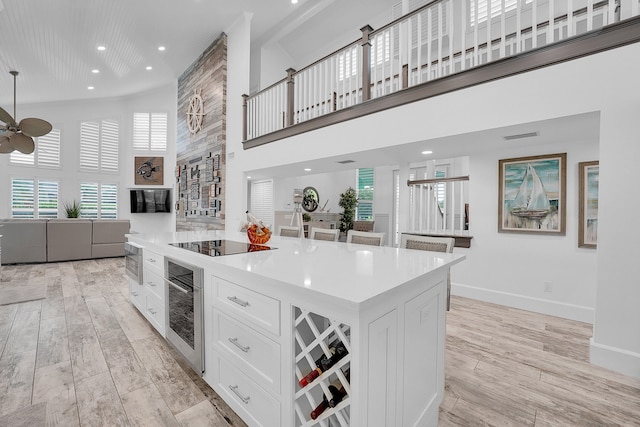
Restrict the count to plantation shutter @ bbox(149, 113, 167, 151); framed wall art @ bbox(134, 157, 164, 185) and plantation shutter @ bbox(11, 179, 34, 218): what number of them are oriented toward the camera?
3

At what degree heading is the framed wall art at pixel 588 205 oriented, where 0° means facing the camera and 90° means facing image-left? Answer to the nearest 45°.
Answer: approximately 45°

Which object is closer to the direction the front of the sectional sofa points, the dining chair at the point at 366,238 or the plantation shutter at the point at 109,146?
the plantation shutter

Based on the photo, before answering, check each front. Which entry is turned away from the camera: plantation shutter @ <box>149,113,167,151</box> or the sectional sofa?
the sectional sofa

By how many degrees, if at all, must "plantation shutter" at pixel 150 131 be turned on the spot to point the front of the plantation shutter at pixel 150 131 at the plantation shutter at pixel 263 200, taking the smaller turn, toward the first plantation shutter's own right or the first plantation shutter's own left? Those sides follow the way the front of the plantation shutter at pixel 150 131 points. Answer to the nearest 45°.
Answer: approximately 45° to the first plantation shutter's own left

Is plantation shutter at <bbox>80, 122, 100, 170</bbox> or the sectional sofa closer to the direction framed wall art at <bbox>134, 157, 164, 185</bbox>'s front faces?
the sectional sofa

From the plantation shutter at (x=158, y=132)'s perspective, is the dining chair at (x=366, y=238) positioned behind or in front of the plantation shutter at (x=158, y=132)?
in front

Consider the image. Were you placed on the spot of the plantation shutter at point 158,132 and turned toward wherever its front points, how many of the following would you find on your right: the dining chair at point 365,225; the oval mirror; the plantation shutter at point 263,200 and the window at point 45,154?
1

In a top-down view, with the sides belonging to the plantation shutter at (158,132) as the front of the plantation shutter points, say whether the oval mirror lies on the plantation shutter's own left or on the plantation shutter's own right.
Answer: on the plantation shutter's own left

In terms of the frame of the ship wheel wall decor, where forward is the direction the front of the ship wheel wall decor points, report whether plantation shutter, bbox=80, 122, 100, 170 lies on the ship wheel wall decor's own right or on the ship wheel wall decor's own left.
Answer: on the ship wheel wall decor's own right

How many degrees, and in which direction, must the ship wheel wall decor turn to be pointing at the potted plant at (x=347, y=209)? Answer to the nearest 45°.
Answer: approximately 135° to its left
